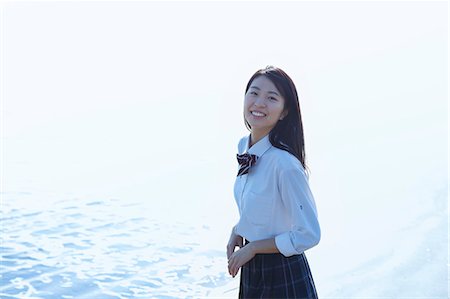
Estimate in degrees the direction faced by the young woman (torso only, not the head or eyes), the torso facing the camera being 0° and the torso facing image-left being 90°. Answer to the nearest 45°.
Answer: approximately 45°
